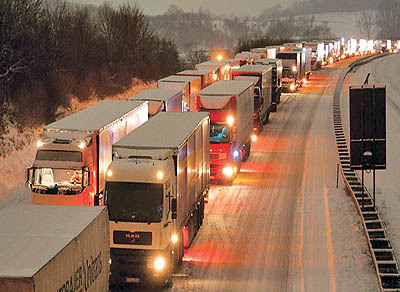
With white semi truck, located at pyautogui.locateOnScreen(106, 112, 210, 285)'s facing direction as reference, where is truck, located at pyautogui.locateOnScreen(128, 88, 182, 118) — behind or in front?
behind

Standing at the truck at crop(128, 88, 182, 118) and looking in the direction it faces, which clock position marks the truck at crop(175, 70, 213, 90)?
the truck at crop(175, 70, 213, 90) is roughly at 5 o'clock from the truck at crop(128, 88, 182, 118).

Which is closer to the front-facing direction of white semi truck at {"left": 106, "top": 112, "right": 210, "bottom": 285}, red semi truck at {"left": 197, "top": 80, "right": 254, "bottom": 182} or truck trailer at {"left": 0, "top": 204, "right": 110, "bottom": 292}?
the truck trailer

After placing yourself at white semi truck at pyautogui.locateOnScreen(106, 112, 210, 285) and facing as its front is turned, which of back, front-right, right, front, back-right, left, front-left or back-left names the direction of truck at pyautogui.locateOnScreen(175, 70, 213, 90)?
back

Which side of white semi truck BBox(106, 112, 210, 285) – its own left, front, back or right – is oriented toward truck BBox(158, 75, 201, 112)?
back

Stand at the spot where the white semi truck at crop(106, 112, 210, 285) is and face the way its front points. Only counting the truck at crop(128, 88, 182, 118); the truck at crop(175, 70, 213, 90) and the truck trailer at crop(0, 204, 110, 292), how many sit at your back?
2

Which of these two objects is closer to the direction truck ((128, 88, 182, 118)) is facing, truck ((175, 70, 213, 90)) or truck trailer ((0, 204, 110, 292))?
the truck trailer

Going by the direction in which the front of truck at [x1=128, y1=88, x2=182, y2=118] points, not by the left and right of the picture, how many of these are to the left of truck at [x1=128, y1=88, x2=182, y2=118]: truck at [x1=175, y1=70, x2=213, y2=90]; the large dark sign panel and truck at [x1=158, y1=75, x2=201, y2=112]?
1

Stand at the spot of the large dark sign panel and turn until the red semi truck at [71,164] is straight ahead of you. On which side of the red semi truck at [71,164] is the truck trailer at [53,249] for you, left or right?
left

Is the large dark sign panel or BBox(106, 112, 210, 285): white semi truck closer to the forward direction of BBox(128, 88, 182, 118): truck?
the white semi truck

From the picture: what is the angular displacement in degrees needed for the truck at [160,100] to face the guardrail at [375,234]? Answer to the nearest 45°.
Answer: approximately 90° to its left

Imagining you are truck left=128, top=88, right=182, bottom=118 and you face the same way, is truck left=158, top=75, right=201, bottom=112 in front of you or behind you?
behind
